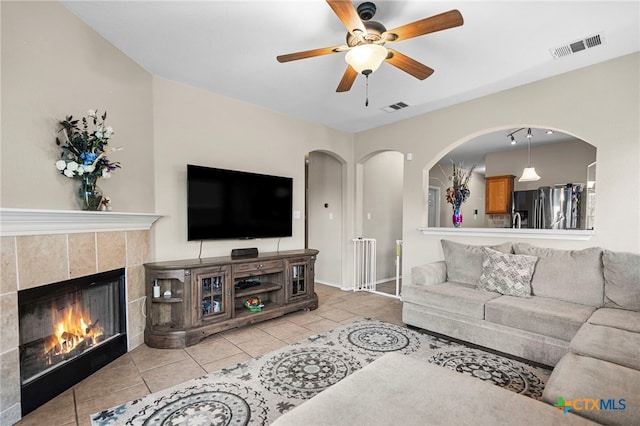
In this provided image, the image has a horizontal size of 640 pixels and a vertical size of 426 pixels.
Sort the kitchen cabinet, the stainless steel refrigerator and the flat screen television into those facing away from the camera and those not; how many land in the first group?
0

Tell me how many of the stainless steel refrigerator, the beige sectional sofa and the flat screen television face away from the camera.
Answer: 0

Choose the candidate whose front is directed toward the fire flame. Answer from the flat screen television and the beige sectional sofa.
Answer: the beige sectional sofa

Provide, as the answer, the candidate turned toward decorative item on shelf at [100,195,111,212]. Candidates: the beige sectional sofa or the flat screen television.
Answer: the beige sectional sofa

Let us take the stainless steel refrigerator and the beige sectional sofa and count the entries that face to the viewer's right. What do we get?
0

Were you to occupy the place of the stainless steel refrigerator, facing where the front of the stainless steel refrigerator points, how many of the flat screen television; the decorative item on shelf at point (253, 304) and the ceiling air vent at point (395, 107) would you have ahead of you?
3

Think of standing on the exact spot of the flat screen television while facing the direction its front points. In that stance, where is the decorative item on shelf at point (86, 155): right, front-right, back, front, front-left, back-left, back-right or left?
right

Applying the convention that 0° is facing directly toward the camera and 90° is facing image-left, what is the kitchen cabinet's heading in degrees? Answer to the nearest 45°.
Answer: approximately 45°

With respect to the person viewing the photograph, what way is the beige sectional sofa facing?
facing the viewer and to the left of the viewer

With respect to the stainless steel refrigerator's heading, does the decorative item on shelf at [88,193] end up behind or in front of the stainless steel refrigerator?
in front

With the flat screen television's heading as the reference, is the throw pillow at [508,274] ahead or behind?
ahead

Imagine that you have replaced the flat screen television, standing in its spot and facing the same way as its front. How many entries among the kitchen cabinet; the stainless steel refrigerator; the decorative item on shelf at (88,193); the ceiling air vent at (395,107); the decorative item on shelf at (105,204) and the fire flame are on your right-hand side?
3
